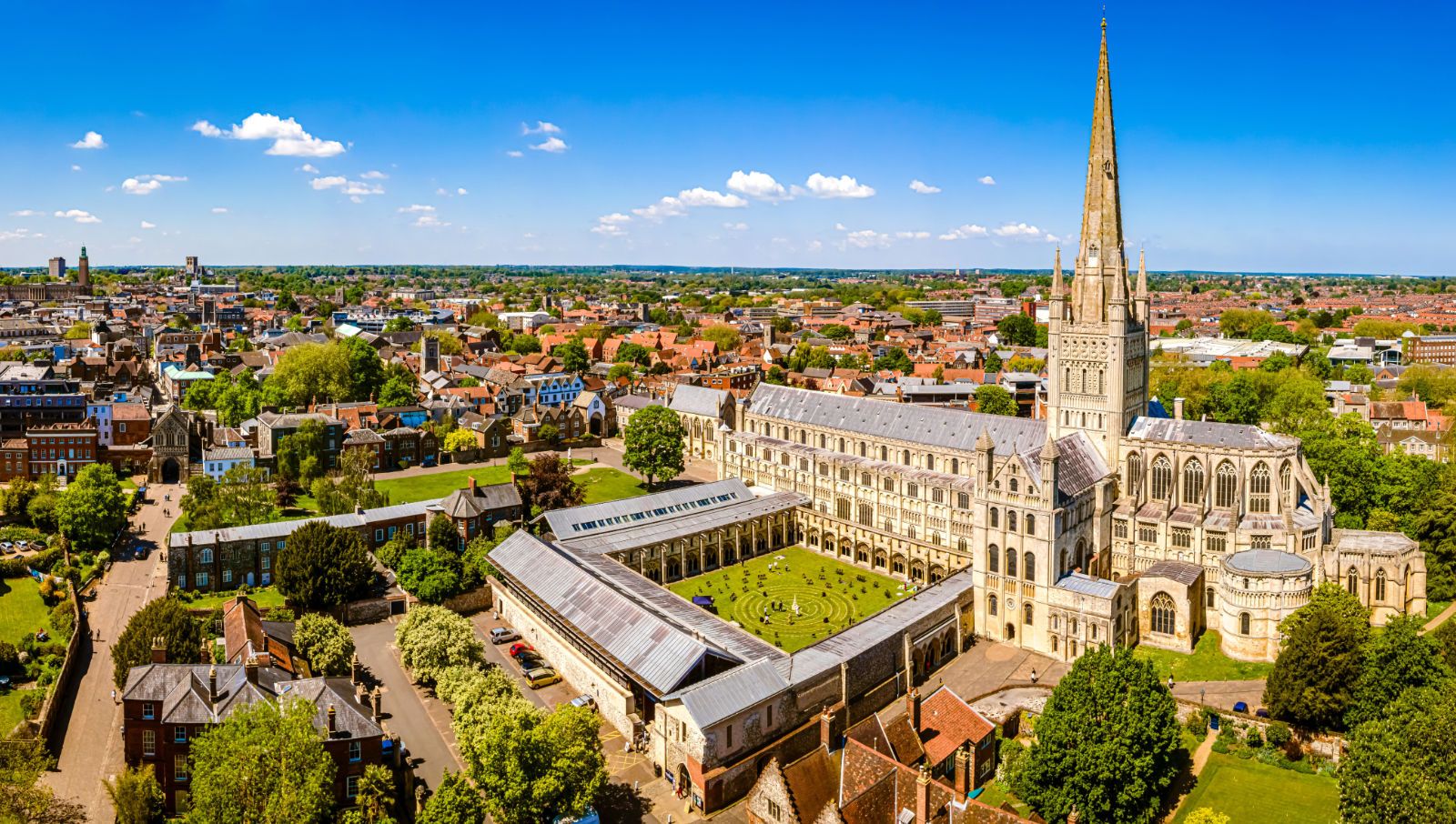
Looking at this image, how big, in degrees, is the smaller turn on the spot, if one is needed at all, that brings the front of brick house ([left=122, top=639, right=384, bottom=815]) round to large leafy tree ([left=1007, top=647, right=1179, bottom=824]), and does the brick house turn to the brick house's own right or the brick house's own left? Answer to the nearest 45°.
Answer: approximately 45° to the brick house's own left

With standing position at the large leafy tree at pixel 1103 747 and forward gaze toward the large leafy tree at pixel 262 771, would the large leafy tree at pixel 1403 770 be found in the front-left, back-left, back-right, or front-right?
back-left

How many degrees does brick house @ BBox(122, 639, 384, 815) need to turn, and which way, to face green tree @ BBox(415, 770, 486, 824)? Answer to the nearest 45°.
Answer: approximately 45° to its left

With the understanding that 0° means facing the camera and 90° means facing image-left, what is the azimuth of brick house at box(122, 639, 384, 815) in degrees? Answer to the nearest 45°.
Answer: approximately 0°

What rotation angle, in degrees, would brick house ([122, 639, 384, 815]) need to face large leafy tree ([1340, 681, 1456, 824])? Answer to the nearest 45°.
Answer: approximately 45° to its left

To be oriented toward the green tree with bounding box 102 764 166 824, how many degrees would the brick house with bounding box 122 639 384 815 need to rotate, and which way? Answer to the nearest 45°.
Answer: approximately 45° to its right
